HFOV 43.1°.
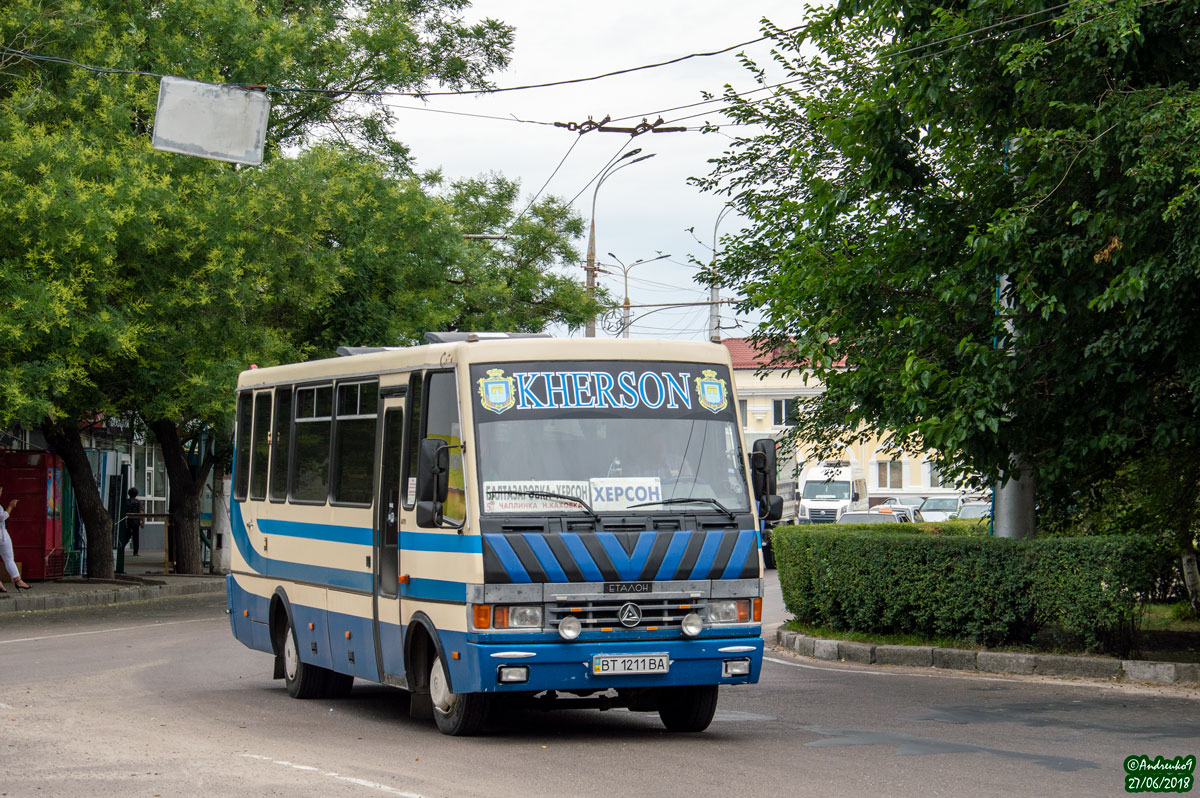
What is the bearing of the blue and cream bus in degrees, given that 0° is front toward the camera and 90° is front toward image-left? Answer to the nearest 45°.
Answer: approximately 315°

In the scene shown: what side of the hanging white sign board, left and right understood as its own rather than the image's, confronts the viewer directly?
front

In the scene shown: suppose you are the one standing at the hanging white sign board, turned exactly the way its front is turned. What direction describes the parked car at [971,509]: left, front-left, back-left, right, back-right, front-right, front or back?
back-left

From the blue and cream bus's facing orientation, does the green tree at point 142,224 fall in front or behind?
behind

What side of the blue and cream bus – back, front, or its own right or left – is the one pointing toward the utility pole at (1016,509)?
left

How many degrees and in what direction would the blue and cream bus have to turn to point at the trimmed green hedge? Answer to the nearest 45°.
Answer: approximately 90° to its left

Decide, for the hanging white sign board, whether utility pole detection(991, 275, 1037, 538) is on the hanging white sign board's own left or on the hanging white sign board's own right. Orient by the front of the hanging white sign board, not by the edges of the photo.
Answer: on the hanging white sign board's own left

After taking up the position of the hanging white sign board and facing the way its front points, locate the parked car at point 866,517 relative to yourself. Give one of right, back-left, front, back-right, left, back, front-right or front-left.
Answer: back-left

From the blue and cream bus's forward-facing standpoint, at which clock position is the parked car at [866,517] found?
The parked car is roughly at 8 o'clock from the blue and cream bus.

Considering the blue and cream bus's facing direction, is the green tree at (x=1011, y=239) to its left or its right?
on its left
